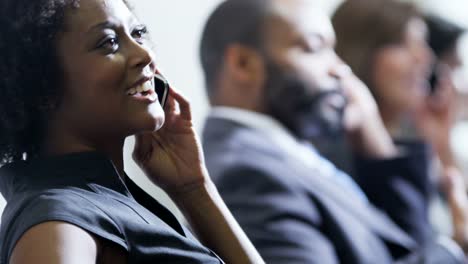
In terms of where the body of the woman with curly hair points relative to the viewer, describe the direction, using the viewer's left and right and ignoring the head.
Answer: facing to the right of the viewer

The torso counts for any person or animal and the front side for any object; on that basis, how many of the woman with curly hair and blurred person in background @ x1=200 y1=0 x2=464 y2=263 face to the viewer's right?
2

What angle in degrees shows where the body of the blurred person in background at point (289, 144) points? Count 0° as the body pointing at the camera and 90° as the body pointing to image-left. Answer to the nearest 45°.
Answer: approximately 270°

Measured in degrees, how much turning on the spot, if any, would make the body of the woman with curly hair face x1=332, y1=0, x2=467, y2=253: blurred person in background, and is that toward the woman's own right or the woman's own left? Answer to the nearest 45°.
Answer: approximately 45° to the woman's own left

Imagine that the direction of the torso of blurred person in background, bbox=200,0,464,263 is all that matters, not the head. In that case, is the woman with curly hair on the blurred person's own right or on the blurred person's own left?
on the blurred person's own right

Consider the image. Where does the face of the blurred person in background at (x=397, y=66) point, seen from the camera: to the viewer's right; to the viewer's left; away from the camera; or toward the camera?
to the viewer's right

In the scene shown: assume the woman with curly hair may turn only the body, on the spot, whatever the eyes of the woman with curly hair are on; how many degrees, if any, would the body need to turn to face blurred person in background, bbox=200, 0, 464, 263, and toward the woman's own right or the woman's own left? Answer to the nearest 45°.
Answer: approximately 45° to the woman's own left

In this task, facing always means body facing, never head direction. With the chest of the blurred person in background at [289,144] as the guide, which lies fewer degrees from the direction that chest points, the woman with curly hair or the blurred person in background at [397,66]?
the blurred person in background

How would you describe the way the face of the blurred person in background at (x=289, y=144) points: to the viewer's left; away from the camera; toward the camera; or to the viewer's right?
to the viewer's right
